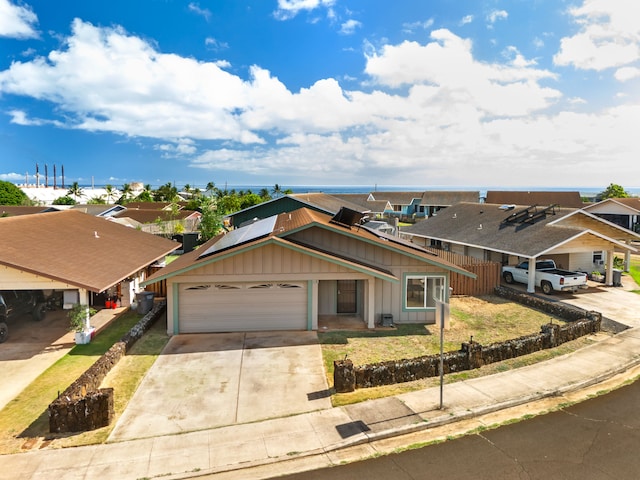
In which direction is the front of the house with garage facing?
toward the camera

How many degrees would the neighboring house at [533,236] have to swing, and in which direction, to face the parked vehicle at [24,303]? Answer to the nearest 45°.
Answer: approximately 90° to its right

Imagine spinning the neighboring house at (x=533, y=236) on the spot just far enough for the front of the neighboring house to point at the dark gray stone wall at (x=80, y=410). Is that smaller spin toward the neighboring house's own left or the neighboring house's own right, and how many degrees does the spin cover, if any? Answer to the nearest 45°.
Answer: approximately 45° to the neighboring house's own right

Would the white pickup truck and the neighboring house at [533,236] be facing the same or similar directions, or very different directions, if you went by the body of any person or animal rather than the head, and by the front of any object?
very different directions

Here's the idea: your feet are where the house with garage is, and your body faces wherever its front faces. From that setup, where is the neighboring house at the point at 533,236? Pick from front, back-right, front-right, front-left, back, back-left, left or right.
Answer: back-left

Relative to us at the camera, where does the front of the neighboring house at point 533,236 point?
facing the viewer and to the right of the viewer
